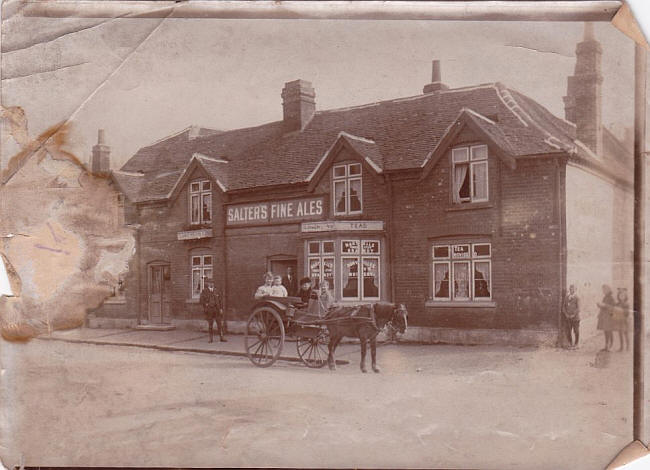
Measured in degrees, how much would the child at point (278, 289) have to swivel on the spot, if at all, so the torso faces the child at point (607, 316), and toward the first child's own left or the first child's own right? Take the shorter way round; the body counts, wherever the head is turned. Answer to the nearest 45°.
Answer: approximately 90° to the first child's own left

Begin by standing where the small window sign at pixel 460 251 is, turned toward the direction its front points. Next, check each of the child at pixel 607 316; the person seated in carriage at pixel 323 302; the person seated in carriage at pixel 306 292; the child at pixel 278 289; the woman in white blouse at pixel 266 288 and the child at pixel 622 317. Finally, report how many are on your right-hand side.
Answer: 4

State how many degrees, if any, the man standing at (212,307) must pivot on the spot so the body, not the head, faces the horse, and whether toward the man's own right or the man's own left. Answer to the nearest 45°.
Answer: approximately 45° to the man's own left

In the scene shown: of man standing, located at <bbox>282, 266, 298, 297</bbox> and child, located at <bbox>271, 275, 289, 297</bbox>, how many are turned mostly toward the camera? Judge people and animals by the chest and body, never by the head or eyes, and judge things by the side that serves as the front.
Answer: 2

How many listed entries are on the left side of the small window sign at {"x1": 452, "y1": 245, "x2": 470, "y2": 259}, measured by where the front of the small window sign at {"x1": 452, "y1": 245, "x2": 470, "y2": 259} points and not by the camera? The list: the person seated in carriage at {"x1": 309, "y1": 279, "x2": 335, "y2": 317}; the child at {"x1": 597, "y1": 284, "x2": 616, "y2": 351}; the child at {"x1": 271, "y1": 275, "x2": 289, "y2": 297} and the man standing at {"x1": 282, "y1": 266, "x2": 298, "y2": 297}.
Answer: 1

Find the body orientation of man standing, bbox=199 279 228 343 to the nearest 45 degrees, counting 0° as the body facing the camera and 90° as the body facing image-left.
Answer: approximately 0°

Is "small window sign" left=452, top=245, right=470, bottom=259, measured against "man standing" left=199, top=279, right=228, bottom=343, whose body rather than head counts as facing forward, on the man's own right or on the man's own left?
on the man's own left

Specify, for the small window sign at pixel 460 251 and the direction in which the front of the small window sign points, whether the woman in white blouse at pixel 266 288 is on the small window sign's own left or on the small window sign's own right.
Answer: on the small window sign's own right
